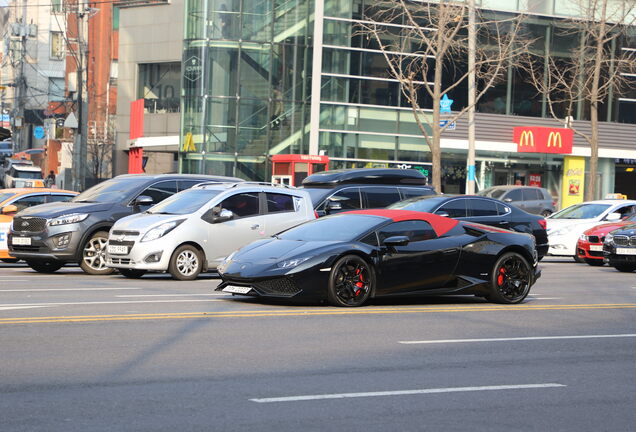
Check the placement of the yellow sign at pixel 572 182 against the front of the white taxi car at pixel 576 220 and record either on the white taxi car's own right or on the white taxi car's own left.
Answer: on the white taxi car's own right

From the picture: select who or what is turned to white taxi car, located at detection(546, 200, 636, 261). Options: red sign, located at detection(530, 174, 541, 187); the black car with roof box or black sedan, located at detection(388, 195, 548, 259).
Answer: the red sign

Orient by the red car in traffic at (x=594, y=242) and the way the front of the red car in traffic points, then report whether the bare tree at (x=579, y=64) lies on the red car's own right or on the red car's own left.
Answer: on the red car's own right

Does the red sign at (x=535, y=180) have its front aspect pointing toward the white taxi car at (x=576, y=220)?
yes

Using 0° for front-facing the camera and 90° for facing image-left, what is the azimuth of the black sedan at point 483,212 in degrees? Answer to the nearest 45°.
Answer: approximately 90°

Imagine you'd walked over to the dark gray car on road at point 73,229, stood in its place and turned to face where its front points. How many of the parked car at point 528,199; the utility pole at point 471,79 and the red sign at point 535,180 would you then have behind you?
3

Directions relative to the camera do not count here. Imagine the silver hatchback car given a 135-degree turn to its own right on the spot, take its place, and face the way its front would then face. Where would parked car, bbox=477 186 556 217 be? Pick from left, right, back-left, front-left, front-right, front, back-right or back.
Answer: front-right

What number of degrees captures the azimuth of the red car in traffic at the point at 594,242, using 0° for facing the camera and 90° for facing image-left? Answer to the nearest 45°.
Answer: approximately 45°

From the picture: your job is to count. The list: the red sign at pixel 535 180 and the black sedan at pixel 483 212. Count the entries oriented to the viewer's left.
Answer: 1

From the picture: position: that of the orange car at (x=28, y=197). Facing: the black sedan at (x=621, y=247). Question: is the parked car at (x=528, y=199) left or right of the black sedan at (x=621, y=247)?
left
